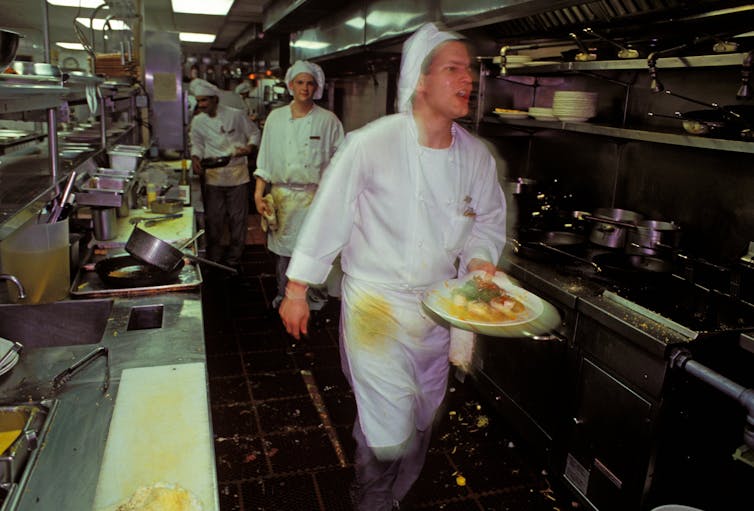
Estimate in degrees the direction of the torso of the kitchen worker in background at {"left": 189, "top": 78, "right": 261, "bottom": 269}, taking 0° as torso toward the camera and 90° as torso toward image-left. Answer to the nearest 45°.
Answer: approximately 45°

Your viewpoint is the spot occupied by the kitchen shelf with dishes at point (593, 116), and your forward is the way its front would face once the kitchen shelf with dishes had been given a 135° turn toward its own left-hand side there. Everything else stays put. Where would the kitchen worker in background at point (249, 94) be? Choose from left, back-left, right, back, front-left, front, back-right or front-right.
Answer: back-left

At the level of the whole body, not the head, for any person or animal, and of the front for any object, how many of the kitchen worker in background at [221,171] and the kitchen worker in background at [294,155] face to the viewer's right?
0

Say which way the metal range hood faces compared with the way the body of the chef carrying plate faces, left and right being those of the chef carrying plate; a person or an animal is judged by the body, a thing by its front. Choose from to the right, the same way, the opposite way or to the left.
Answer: to the right

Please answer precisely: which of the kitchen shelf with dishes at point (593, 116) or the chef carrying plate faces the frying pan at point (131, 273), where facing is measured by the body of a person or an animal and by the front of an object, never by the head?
the kitchen shelf with dishes

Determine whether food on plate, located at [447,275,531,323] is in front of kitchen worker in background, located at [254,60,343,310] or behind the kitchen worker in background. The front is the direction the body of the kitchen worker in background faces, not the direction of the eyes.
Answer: in front

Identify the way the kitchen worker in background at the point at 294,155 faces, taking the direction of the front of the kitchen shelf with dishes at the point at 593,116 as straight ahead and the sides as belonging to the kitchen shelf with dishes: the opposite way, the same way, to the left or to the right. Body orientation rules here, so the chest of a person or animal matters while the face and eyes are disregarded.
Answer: to the left

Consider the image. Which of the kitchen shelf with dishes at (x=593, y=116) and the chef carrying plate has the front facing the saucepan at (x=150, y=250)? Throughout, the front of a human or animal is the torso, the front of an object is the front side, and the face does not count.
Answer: the kitchen shelf with dishes

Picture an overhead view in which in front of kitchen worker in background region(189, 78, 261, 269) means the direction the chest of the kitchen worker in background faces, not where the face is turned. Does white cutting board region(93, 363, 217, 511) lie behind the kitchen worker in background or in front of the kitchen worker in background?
in front

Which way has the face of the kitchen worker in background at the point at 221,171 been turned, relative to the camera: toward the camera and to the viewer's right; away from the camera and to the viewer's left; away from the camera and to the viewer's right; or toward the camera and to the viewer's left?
toward the camera and to the viewer's left
